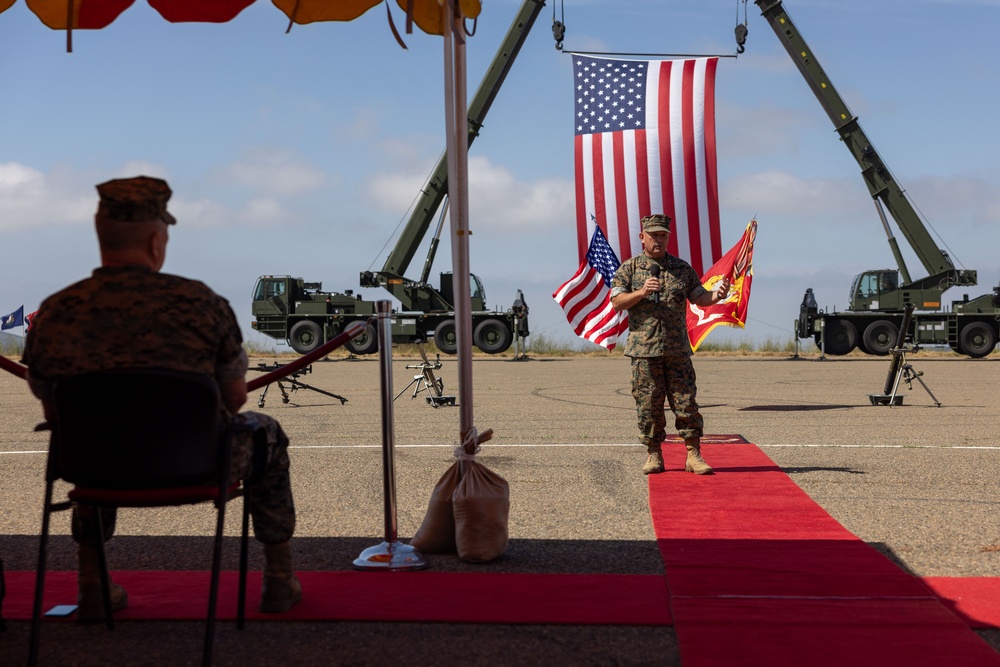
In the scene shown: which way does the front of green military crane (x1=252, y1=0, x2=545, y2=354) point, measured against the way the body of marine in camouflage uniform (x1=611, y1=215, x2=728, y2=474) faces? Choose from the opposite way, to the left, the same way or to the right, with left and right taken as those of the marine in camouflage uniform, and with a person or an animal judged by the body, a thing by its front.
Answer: to the right

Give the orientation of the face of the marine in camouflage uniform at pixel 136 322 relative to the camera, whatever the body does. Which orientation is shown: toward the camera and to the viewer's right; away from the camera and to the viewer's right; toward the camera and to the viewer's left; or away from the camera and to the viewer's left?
away from the camera and to the viewer's right

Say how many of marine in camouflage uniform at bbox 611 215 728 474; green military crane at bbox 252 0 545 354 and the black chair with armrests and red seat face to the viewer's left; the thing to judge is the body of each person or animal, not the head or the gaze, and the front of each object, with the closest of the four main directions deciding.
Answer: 1

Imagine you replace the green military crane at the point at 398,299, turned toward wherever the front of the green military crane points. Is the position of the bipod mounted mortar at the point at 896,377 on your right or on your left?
on your left

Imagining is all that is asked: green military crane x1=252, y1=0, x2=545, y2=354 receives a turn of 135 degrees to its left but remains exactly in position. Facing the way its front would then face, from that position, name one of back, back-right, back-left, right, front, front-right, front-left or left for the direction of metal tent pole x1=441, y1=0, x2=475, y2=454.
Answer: front-right

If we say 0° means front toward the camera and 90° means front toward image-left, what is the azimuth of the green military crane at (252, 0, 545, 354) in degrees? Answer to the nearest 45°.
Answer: approximately 90°

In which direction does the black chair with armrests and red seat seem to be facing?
away from the camera

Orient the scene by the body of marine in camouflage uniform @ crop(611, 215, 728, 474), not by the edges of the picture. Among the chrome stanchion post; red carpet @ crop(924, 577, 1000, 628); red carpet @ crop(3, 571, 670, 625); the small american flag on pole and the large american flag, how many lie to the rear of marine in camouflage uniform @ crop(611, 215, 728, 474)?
2

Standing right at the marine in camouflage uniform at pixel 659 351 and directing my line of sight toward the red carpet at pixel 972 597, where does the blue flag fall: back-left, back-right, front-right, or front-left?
back-right

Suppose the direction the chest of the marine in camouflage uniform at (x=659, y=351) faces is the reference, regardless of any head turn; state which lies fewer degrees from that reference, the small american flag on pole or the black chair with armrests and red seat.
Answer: the black chair with armrests and red seat

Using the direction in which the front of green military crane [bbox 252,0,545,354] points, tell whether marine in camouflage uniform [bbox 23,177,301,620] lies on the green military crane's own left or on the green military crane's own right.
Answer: on the green military crane's own left

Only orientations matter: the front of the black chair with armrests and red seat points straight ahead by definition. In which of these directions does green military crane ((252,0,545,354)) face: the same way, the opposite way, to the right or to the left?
to the left
